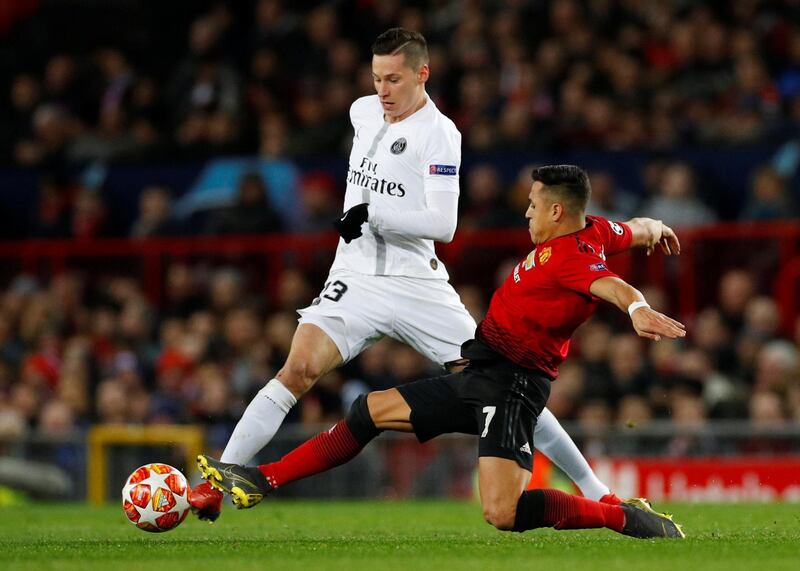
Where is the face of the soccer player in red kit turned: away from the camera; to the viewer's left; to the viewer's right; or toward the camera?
to the viewer's left

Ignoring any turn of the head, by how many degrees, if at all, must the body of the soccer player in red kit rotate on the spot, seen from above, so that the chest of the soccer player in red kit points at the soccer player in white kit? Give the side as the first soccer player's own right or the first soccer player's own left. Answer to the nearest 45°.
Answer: approximately 45° to the first soccer player's own right

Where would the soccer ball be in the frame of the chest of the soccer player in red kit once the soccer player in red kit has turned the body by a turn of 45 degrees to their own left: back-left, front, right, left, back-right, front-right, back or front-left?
front-right

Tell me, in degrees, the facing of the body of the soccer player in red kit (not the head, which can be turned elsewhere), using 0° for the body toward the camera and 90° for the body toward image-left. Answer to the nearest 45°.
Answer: approximately 90°

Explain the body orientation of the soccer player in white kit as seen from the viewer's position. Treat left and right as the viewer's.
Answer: facing the viewer and to the left of the viewer

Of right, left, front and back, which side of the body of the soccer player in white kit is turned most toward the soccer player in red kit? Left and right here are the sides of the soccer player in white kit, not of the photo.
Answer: left

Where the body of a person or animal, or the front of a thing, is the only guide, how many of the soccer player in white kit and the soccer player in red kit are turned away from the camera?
0
